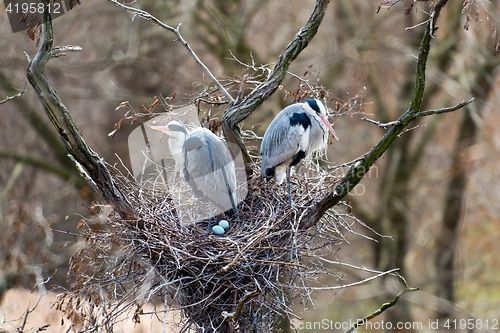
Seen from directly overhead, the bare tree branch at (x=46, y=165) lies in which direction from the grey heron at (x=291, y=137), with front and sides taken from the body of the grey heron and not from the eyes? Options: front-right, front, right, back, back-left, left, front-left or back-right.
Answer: back-left

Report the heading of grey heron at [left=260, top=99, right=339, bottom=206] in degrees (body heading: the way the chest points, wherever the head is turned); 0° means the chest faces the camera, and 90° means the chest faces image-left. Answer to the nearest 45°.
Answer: approximately 270°

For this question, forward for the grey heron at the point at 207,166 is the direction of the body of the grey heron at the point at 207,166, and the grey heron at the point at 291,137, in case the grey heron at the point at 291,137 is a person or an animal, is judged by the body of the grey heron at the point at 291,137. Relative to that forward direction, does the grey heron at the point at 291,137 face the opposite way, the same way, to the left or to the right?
the opposite way

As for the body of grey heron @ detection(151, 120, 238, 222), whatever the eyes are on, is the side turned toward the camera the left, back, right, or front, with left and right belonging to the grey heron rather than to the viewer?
left

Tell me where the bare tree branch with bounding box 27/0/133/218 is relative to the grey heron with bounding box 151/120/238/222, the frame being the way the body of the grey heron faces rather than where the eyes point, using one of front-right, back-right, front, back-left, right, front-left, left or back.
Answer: front-left

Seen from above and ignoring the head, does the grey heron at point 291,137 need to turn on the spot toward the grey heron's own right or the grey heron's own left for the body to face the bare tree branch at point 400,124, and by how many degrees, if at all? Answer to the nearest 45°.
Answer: approximately 45° to the grey heron's own right

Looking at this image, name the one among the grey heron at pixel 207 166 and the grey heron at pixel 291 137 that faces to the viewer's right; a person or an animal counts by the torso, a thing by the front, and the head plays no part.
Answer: the grey heron at pixel 291 137

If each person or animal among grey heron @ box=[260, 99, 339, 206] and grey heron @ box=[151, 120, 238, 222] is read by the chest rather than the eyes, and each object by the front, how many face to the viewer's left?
1
